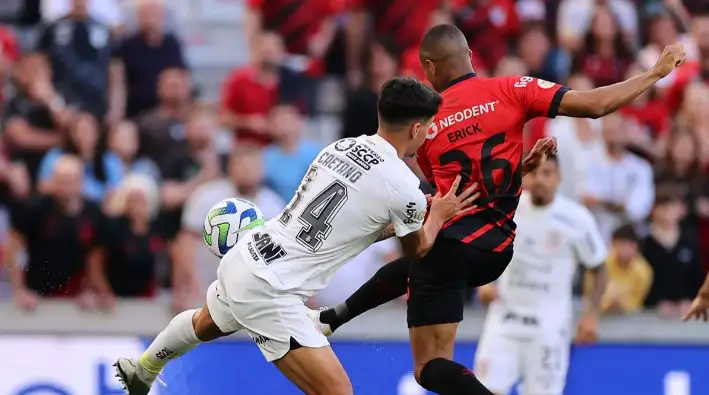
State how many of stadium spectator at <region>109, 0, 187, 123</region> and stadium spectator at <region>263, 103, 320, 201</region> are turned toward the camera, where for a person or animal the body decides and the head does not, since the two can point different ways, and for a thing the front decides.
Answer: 2

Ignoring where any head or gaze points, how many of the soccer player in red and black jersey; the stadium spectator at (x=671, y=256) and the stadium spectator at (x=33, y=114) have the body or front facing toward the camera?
2
